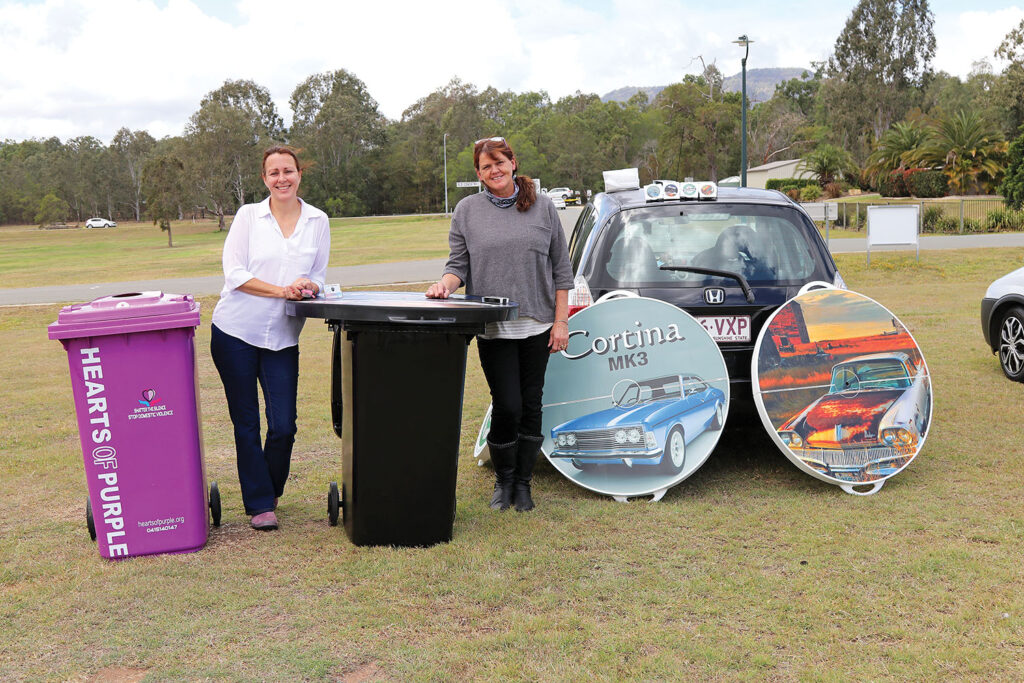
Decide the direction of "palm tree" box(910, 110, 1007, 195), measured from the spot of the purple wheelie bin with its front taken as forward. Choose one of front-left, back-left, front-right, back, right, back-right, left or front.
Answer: back-left

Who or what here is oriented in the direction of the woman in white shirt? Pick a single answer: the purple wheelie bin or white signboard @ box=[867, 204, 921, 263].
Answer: the white signboard

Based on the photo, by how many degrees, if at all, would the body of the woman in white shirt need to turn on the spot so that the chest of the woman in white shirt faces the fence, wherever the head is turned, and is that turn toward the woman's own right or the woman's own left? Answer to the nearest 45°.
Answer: approximately 135° to the woman's own left

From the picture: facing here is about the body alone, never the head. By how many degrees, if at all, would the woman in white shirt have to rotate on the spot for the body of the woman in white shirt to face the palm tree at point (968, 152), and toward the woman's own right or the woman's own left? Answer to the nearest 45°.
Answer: approximately 135° to the woman's own left

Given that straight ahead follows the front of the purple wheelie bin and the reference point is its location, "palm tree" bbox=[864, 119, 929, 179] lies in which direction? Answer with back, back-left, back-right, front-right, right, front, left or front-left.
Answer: back-left

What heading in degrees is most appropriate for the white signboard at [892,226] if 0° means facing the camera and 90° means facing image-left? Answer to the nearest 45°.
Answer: approximately 0°

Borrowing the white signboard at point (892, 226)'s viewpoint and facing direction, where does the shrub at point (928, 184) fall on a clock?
The shrub is roughly at 6 o'clock from the white signboard.

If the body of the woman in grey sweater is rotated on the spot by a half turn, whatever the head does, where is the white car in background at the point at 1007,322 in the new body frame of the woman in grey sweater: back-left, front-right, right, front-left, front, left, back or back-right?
front-right

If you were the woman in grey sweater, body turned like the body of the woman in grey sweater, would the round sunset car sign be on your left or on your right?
on your left

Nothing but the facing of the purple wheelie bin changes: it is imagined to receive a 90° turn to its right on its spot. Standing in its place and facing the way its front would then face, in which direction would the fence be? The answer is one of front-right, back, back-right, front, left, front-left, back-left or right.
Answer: back-right
